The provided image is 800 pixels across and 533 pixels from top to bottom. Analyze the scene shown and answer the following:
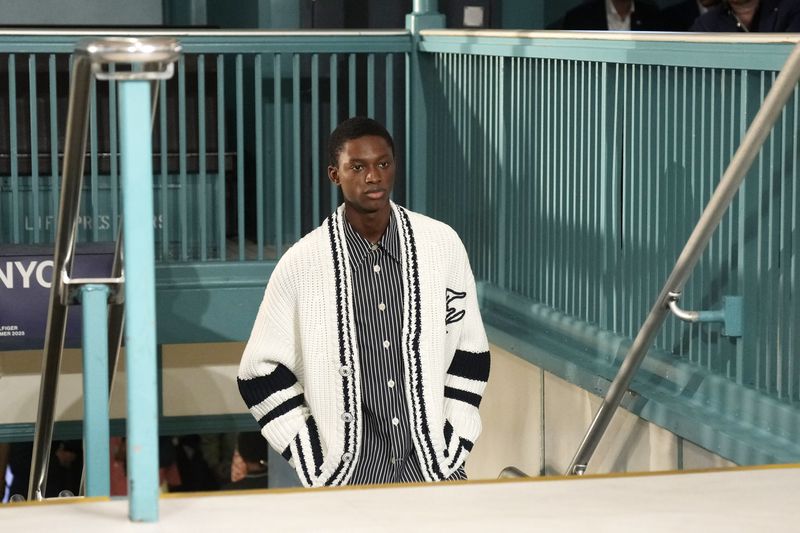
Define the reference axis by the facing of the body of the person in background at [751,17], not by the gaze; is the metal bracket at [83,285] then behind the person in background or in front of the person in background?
in front

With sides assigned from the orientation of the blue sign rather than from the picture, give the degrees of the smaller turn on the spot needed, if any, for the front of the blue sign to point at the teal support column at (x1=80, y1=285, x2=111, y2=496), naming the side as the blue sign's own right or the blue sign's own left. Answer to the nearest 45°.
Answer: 0° — it already faces it

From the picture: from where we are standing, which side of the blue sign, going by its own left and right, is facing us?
front

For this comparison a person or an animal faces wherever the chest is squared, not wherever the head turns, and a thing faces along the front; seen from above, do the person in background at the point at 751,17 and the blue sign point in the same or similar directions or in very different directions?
same or similar directions

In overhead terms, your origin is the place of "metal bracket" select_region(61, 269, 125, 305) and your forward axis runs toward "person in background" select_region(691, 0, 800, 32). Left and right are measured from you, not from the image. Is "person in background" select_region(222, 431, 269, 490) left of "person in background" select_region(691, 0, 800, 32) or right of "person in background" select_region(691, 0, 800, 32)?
left

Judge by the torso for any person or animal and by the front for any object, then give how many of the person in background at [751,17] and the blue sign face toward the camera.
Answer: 2

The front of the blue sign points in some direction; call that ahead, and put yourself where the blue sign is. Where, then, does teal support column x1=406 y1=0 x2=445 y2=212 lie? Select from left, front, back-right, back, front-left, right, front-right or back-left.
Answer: left

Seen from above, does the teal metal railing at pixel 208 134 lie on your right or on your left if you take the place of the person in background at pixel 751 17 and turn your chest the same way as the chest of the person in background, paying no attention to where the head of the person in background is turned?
on your right

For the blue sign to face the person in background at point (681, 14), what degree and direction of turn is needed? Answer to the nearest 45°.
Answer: approximately 90° to its left

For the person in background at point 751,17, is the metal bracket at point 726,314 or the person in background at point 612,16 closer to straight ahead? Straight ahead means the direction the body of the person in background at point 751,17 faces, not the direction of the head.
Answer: the metal bracket

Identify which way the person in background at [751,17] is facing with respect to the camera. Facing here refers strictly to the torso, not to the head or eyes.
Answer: toward the camera
